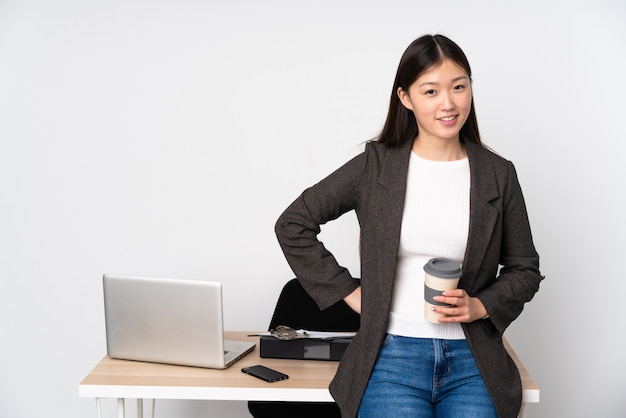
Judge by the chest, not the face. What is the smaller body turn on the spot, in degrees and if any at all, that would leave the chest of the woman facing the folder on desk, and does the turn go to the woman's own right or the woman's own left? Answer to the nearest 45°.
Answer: approximately 135° to the woman's own right

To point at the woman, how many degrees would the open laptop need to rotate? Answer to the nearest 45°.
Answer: approximately 90° to its right

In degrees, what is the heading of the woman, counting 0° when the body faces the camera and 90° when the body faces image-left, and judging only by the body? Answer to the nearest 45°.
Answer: approximately 0°

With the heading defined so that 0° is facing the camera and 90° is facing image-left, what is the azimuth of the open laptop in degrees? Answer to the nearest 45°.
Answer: approximately 225°

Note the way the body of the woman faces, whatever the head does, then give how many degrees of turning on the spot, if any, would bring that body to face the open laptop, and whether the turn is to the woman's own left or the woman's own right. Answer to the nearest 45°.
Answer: approximately 90° to the woman's own right

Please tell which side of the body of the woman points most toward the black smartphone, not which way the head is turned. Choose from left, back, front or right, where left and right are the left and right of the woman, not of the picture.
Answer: right
